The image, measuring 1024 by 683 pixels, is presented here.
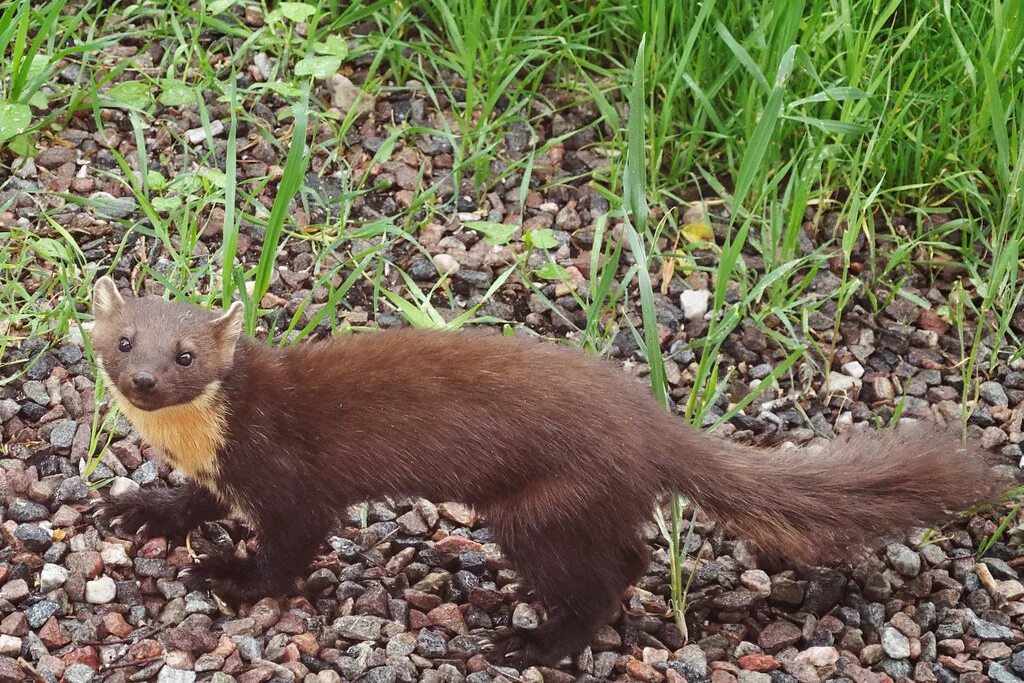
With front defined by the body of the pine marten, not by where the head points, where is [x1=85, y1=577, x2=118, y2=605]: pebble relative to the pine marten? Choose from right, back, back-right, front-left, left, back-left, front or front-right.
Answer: front

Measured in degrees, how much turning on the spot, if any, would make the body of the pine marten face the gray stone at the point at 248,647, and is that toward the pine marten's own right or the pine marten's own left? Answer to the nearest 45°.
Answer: approximately 45° to the pine marten's own left

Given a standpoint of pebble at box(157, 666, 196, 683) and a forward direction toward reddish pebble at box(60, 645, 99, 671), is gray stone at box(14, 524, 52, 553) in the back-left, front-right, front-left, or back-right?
front-right

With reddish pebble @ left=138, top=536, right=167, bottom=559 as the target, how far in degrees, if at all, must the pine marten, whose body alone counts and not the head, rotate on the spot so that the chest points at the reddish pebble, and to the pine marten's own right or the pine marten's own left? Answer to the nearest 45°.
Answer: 0° — it already faces it

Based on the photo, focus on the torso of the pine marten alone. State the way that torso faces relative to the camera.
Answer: to the viewer's left

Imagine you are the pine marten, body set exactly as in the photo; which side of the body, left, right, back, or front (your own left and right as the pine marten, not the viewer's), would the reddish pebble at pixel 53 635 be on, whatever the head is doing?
front

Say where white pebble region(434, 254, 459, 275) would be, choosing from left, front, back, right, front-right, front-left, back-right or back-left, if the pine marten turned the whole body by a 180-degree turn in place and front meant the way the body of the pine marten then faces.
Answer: left

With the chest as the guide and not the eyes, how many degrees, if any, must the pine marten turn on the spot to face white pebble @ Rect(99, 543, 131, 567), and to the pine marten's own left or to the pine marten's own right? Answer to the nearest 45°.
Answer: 0° — it already faces it

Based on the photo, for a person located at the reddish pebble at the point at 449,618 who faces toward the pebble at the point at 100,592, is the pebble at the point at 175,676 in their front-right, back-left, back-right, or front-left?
front-left

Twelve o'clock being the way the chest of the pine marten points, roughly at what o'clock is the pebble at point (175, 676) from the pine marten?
The pebble is roughly at 11 o'clock from the pine marten.

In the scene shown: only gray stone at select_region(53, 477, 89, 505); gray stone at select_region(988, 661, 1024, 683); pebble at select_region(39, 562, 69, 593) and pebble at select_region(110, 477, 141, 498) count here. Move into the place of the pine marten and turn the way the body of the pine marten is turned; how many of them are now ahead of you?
3

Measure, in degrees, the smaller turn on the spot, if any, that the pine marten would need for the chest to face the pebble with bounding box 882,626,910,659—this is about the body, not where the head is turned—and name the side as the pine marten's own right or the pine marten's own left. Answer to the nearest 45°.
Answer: approximately 180°

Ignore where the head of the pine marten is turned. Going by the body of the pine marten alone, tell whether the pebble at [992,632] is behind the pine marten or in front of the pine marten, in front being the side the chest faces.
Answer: behind

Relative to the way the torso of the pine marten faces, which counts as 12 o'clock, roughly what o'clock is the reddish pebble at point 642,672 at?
The reddish pebble is roughly at 7 o'clock from the pine marten.

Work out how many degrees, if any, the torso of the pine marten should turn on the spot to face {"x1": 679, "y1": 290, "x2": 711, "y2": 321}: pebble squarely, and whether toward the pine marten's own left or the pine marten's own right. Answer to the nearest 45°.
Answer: approximately 135° to the pine marten's own right
